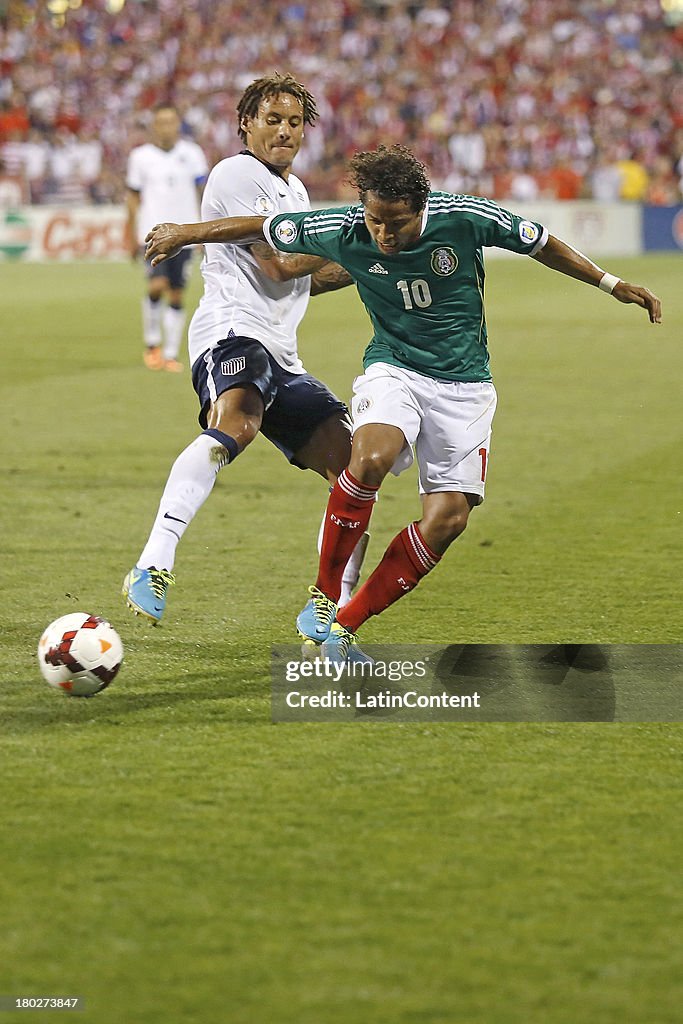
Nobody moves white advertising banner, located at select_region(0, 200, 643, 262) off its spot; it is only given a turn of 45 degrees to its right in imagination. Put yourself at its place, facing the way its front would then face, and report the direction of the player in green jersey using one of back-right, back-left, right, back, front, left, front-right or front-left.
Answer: front-left

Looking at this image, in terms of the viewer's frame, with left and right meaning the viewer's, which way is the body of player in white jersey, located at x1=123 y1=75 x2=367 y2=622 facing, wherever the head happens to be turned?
facing the viewer and to the right of the viewer

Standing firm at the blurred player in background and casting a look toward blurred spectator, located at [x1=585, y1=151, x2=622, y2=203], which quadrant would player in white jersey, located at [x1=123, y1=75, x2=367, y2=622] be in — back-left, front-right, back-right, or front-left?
back-right

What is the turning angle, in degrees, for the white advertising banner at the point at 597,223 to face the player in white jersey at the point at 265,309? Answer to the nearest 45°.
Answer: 0° — it already faces them

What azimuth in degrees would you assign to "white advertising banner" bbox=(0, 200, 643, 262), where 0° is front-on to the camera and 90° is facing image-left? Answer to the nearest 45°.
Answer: approximately 0°

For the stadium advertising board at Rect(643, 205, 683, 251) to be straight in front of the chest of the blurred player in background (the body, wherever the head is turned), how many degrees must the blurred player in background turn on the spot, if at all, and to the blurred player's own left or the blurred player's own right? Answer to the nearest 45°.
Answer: approximately 135° to the blurred player's own left

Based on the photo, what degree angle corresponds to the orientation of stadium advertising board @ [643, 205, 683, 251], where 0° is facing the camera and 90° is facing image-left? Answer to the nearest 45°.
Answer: approximately 0°

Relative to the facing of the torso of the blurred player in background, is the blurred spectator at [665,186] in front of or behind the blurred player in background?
behind

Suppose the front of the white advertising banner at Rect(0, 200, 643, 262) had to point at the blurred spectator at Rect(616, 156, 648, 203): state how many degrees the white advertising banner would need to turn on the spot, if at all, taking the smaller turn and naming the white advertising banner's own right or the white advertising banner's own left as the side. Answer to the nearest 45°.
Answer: approximately 90° to the white advertising banner's own left

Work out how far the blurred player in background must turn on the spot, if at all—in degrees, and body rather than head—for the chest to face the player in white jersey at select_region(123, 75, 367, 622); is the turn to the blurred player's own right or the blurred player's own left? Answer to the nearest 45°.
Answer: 0° — they already face them

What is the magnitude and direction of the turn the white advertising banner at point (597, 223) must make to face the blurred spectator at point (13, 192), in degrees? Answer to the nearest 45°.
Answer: approximately 90° to its right
